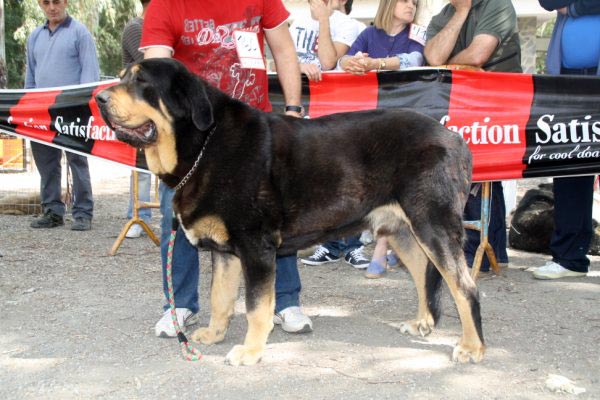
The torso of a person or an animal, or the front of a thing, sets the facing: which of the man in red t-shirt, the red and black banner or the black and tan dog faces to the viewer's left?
the black and tan dog

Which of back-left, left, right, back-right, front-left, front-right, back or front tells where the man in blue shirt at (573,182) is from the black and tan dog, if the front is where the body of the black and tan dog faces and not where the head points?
back-right

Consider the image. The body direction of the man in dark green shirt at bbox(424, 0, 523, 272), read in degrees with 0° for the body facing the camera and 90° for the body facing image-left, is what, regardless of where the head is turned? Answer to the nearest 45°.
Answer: approximately 45°

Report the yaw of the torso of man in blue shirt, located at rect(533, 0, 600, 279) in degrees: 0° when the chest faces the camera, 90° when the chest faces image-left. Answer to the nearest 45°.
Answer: approximately 45°

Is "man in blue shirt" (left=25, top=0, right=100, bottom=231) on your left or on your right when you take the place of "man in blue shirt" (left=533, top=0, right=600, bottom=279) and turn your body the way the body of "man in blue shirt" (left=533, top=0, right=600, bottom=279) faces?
on your right

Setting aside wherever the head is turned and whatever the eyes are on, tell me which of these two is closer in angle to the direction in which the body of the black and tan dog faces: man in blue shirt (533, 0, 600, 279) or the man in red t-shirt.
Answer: the man in red t-shirt

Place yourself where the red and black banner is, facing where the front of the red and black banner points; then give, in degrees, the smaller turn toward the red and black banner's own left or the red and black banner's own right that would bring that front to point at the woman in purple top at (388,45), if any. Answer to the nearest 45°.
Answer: approximately 135° to the red and black banner's own right

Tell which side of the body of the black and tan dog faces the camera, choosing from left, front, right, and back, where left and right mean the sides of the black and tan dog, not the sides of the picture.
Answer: left
